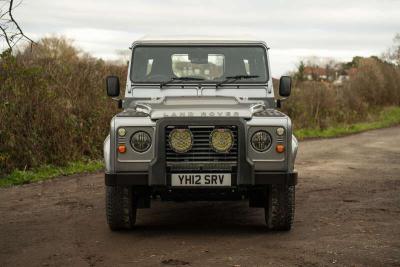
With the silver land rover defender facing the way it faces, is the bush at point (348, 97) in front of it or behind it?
behind

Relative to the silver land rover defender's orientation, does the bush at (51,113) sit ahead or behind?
behind

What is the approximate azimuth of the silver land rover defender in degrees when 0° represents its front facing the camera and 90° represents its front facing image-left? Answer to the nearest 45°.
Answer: approximately 0°
